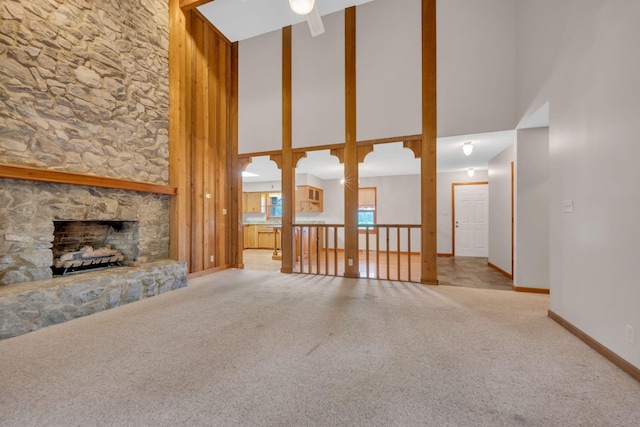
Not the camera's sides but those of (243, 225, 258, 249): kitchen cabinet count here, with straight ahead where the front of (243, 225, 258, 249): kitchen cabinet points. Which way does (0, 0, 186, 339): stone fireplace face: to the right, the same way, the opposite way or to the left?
to the left

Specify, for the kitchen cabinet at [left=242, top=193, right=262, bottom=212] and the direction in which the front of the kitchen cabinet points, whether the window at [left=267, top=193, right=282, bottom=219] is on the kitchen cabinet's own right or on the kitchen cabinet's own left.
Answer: on the kitchen cabinet's own left

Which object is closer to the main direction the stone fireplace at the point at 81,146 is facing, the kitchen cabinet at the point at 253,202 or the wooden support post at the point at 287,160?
the wooden support post

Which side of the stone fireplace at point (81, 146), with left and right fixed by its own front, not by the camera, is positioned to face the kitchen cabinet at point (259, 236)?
left

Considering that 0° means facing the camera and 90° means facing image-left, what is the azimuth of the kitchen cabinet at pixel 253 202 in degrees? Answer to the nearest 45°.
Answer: approximately 0°

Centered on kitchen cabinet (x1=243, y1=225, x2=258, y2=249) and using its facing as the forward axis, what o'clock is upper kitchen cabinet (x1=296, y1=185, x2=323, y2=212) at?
The upper kitchen cabinet is roughly at 10 o'clock from the kitchen cabinet.

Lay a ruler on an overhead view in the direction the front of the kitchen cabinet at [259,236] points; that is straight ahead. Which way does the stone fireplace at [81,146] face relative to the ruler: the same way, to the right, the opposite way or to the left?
to the left

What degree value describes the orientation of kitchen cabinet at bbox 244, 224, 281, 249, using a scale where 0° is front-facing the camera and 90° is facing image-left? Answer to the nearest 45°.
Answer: approximately 0°

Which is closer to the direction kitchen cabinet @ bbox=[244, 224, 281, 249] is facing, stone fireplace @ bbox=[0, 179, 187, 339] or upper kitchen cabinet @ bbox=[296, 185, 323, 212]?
the stone fireplace
